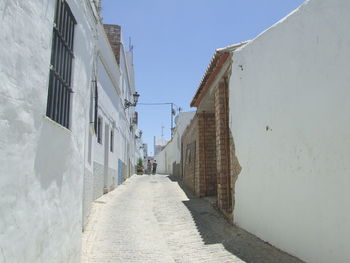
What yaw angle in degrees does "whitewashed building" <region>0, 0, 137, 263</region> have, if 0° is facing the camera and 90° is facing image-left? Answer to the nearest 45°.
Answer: approximately 270°
